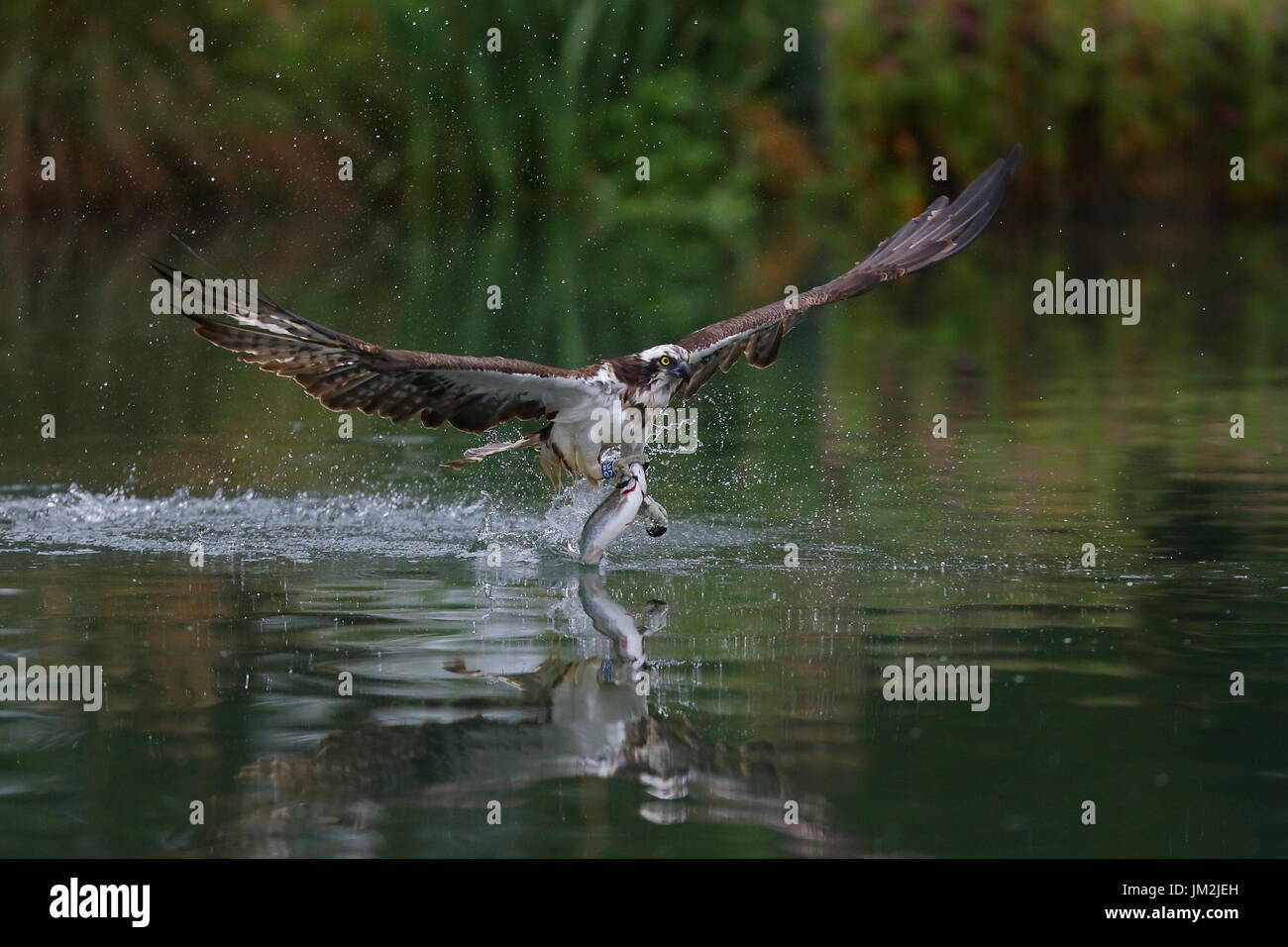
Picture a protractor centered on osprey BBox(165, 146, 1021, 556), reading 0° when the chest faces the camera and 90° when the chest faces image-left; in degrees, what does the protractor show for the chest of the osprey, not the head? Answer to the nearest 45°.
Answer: approximately 315°
